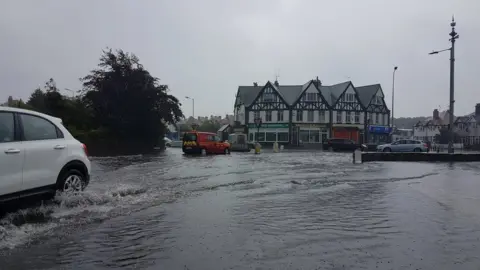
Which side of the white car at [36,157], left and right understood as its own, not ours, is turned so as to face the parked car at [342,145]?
back

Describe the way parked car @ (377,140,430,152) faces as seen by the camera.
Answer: facing to the left of the viewer

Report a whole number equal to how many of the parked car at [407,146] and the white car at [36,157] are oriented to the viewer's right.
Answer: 0

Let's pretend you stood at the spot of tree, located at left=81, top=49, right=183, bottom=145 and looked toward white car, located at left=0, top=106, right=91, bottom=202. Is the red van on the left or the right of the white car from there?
left
